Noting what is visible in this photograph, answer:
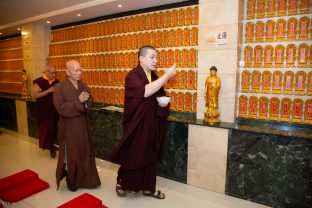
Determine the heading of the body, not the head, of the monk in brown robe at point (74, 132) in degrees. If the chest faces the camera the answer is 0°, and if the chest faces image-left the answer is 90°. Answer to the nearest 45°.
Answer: approximately 315°

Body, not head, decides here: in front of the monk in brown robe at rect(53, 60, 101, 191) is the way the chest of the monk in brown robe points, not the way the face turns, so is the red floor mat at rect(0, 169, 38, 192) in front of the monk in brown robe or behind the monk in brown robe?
behind

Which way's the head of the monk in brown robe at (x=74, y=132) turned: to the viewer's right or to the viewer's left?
to the viewer's right

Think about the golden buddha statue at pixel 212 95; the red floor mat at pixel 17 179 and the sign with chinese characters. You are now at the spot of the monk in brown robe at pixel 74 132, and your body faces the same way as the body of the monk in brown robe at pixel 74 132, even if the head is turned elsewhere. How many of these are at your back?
1

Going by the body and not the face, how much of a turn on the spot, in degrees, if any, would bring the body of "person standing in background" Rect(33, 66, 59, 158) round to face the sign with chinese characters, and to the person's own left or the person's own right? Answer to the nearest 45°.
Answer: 0° — they already face it

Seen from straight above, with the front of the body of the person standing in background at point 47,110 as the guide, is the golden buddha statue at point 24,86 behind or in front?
behind

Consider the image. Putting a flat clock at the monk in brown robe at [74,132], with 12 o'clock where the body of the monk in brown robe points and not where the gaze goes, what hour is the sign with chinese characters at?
The sign with chinese characters is roughly at 11 o'clock from the monk in brown robe.

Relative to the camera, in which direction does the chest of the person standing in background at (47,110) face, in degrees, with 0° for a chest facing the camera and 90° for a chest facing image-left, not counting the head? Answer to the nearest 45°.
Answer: approximately 315°

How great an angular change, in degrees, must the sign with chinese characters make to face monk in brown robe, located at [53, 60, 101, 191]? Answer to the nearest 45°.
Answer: approximately 45° to its right
